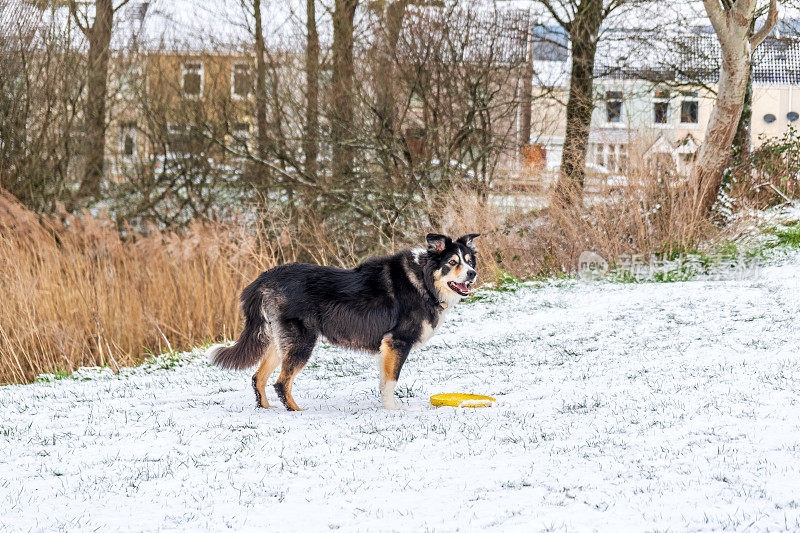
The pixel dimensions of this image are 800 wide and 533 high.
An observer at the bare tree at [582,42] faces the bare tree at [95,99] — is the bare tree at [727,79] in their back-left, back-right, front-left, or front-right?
back-left

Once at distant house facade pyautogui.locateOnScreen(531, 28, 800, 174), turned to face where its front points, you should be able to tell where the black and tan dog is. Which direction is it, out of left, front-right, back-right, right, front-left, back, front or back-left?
front

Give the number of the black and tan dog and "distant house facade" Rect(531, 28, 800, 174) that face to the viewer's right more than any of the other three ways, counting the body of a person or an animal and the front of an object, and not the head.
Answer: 1

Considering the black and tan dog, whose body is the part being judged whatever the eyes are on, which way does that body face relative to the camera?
to the viewer's right

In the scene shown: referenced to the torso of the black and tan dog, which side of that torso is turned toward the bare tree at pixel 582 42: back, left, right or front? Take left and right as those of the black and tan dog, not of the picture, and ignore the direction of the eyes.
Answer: left

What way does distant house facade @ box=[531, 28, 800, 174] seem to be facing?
toward the camera

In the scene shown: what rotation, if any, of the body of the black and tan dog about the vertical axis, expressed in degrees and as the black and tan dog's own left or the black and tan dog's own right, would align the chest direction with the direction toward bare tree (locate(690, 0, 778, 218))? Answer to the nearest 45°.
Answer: approximately 45° to the black and tan dog's own left

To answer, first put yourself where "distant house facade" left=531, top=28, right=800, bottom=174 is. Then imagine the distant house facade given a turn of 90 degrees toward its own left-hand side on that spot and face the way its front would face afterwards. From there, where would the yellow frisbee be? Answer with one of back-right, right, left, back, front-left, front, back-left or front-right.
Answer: right

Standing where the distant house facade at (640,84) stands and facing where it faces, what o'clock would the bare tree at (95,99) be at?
The bare tree is roughly at 2 o'clock from the distant house facade.

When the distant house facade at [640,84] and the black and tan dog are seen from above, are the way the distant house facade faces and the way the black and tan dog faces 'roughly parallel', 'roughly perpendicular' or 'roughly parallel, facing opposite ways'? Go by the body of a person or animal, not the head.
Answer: roughly perpendicular
